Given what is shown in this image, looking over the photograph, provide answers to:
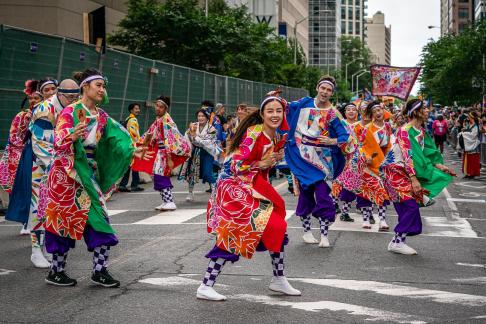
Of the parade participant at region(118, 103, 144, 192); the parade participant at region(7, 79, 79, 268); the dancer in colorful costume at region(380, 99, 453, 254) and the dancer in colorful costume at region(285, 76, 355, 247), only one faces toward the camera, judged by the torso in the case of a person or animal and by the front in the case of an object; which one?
the dancer in colorful costume at region(285, 76, 355, 247)

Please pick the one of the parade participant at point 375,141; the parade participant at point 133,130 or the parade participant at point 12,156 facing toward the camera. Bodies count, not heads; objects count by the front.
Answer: the parade participant at point 375,141

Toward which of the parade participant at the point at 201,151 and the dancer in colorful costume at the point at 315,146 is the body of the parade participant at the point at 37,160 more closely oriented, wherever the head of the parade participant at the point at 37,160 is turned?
the dancer in colorful costume

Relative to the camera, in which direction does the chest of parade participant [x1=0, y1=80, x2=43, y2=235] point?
to the viewer's right

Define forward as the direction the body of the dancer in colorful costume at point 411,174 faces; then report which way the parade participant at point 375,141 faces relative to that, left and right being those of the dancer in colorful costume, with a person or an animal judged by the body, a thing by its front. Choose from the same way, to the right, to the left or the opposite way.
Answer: to the right

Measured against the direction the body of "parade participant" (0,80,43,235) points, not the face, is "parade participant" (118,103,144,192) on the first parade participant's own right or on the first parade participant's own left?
on the first parade participant's own left

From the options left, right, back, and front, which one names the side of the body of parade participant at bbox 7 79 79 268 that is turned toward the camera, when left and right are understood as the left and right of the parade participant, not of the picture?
right

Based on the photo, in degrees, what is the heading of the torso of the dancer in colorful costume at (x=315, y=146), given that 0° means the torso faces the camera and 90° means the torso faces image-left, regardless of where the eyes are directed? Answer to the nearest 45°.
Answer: approximately 0°
